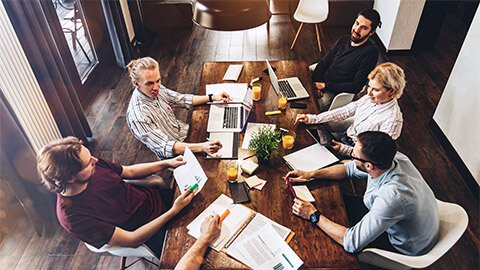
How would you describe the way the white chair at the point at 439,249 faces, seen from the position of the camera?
facing to the left of the viewer

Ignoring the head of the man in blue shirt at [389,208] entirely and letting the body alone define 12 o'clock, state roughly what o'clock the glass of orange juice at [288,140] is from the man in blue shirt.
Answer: The glass of orange juice is roughly at 1 o'clock from the man in blue shirt.

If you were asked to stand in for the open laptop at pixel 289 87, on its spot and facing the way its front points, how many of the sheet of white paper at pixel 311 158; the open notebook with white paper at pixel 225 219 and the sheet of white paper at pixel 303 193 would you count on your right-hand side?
3

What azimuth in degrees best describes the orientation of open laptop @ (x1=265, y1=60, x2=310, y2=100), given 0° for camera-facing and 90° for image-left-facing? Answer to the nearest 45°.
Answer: approximately 270°

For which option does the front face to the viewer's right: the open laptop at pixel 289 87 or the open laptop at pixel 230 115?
the open laptop at pixel 289 87

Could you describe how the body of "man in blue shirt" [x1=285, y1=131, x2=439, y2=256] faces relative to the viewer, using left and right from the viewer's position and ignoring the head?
facing to the left of the viewer

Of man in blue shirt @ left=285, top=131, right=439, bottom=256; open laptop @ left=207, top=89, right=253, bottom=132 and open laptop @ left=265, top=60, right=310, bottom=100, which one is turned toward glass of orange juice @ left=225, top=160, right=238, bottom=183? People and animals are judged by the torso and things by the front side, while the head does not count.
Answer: the man in blue shirt

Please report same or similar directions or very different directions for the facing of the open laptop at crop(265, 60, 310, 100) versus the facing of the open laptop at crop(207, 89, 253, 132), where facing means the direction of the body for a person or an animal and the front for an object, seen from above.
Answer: very different directions

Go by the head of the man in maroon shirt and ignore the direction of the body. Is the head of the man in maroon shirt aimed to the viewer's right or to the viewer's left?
to the viewer's right

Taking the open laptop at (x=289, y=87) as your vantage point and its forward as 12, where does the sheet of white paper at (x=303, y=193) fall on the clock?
The sheet of white paper is roughly at 3 o'clock from the open laptop.

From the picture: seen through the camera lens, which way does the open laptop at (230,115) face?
facing to the left of the viewer

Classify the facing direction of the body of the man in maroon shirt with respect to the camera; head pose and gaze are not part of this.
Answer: to the viewer's right

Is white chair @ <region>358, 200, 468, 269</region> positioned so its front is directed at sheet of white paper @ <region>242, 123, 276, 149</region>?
yes

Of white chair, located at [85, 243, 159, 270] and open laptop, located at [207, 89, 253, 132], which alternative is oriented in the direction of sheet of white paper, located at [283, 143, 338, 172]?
the white chair

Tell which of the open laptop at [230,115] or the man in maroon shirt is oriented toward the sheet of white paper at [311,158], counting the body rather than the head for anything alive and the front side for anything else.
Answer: the man in maroon shirt

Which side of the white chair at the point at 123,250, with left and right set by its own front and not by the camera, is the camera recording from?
right
